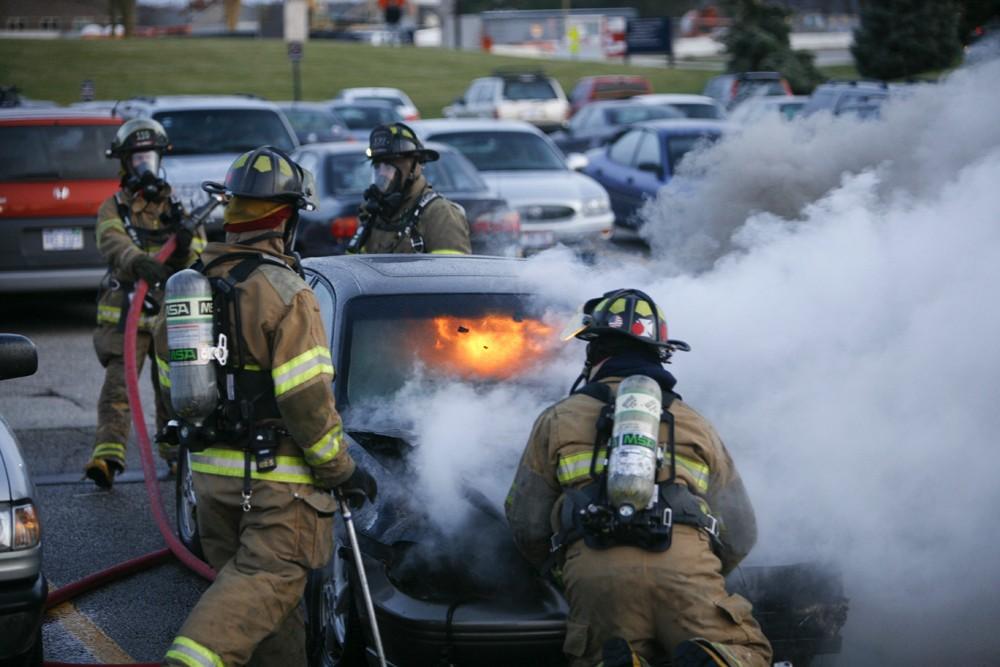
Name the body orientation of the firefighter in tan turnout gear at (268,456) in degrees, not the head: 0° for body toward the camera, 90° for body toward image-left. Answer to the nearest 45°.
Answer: approximately 225°

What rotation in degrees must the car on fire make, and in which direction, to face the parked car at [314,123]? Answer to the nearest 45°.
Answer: approximately 135° to its left

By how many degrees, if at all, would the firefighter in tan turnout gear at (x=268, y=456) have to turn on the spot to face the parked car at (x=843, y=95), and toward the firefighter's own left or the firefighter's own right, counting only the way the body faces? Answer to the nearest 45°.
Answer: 0° — they already face it

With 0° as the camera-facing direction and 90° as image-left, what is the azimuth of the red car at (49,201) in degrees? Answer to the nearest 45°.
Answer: approximately 180°

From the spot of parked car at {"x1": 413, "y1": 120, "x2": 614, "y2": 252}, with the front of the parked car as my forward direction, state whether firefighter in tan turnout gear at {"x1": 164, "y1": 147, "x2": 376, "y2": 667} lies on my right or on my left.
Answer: on my right

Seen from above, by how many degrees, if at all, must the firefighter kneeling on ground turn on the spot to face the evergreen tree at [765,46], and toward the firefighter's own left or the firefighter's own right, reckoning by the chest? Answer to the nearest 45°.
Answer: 0° — they already face it

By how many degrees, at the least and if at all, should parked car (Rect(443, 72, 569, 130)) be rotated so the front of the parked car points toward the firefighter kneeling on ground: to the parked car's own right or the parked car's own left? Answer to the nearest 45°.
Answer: approximately 135° to the parked car's own left

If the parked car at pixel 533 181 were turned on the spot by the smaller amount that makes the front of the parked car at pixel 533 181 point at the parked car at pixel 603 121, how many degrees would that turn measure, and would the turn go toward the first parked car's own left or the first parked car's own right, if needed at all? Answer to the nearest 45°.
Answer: approximately 135° to the first parked car's own left

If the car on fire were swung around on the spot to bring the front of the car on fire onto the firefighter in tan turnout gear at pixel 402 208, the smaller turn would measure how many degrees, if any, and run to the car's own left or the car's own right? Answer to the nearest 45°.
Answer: approximately 135° to the car's own left
